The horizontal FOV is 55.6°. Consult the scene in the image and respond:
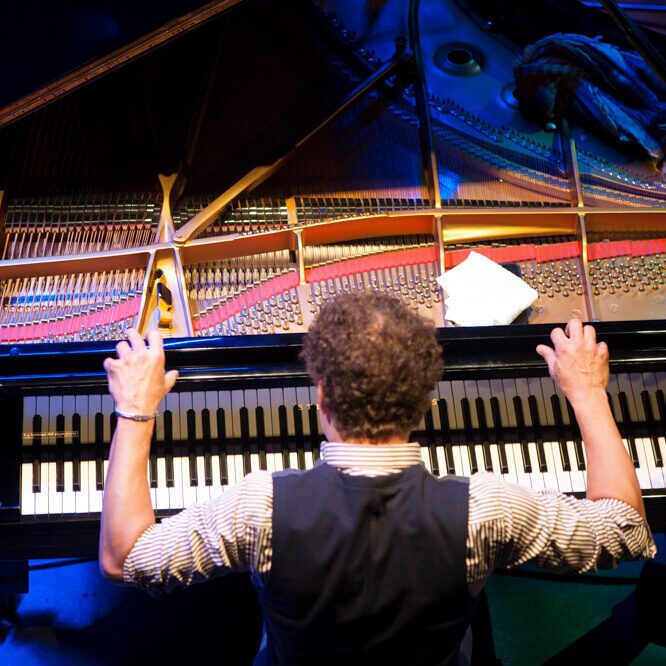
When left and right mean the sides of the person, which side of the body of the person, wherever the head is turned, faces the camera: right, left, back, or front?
back

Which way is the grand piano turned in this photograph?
toward the camera

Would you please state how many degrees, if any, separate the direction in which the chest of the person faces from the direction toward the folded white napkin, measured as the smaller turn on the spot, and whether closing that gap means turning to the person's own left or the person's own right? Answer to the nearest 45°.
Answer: approximately 45° to the person's own right

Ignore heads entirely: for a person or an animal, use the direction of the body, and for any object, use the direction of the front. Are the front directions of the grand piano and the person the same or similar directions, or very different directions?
very different directions

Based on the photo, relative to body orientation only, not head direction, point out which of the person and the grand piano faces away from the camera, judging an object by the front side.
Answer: the person

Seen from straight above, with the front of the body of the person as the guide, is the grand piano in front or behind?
in front

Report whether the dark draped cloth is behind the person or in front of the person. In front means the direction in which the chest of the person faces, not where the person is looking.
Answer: in front

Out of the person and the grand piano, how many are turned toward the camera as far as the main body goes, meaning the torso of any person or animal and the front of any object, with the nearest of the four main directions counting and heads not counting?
1

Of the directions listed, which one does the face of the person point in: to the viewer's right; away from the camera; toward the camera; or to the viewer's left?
away from the camera
